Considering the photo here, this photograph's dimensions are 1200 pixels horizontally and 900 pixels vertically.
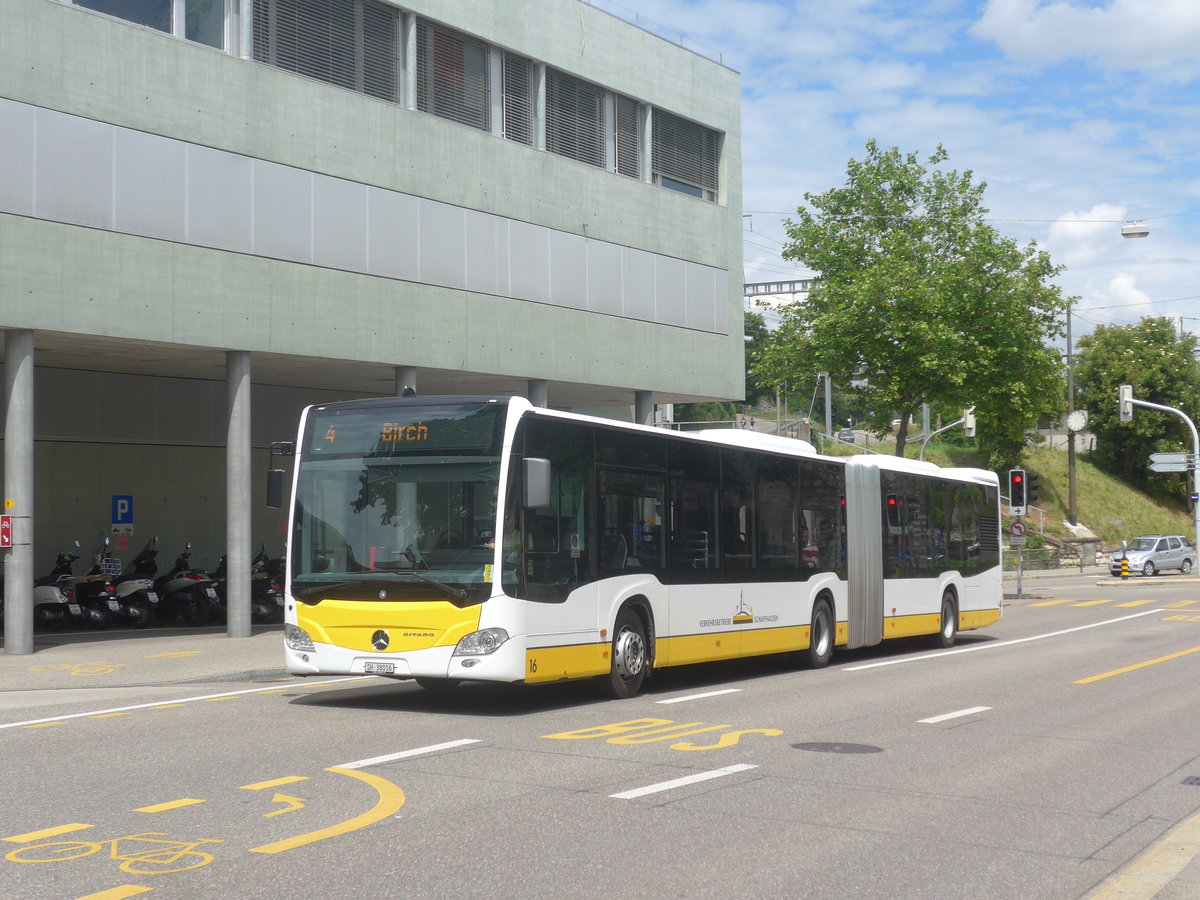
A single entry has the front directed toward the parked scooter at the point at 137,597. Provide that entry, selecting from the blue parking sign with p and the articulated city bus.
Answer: the blue parking sign with p

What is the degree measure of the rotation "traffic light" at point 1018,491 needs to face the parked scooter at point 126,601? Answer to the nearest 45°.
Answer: approximately 45° to its right

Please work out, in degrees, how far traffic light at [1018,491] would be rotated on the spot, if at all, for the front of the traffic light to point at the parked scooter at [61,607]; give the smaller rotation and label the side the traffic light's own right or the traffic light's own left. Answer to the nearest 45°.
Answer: approximately 45° to the traffic light's own right

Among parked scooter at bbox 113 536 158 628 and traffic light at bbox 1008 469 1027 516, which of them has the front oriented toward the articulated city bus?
the traffic light

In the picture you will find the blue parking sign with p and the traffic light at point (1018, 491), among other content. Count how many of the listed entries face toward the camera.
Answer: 2

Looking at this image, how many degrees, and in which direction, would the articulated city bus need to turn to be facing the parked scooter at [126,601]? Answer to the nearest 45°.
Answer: approximately 90° to its right
